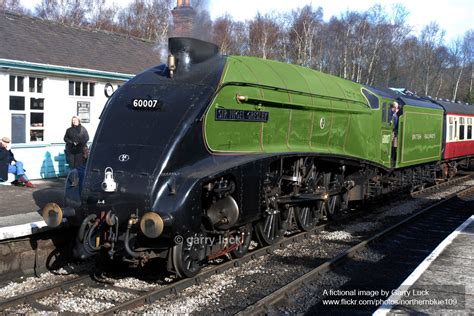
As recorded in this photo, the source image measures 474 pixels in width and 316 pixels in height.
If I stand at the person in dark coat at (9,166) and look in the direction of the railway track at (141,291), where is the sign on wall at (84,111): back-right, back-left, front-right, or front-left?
back-left

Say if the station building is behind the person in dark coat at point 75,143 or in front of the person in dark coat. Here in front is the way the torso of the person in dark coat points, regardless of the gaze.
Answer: behind

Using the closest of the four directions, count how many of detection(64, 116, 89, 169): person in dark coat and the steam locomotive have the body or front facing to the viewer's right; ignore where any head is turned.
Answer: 0

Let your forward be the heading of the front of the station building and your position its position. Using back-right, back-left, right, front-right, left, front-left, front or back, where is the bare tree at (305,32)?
left

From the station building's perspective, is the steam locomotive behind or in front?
in front

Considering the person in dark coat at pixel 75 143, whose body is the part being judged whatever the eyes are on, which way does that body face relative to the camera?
toward the camera

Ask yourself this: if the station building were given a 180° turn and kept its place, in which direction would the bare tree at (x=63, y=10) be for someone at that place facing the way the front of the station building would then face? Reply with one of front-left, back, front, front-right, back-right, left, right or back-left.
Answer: front-right

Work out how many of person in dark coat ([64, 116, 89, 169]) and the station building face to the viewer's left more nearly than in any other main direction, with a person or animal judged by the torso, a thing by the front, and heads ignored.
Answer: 0

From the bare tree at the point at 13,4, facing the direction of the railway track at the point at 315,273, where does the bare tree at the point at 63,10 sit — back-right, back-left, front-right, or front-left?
front-left

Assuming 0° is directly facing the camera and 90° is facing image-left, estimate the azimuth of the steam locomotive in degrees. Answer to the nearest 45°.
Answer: approximately 45°

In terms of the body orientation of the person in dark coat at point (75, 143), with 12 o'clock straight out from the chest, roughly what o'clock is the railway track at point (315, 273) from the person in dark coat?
The railway track is roughly at 11 o'clock from the person in dark coat.

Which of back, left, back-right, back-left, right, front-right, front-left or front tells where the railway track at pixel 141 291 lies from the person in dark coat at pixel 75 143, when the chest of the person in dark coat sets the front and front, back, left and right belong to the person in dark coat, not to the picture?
front

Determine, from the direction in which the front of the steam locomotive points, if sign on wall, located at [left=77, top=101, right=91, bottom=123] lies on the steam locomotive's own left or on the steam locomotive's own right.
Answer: on the steam locomotive's own right

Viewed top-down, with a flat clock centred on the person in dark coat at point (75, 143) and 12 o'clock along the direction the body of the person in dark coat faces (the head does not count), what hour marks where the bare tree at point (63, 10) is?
The bare tree is roughly at 6 o'clock from the person in dark coat.

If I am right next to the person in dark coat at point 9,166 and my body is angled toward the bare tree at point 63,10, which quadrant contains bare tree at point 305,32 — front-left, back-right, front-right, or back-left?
front-right
